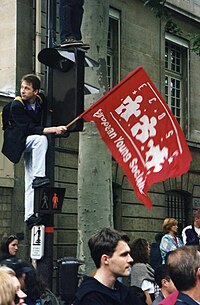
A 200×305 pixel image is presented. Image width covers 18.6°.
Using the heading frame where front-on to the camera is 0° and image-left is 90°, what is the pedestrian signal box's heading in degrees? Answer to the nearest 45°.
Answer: approximately 0°

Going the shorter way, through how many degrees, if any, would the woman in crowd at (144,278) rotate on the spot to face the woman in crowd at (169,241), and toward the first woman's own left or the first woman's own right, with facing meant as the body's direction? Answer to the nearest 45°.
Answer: approximately 45° to the first woman's own left

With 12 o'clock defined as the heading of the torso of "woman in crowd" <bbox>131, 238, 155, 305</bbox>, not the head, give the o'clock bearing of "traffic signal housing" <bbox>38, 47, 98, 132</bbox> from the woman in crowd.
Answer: The traffic signal housing is roughly at 5 o'clock from the woman in crowd.
